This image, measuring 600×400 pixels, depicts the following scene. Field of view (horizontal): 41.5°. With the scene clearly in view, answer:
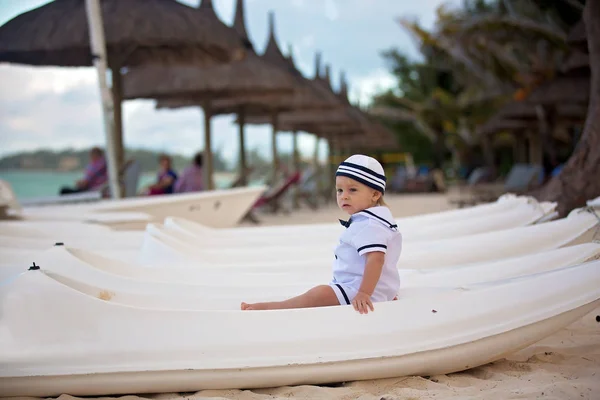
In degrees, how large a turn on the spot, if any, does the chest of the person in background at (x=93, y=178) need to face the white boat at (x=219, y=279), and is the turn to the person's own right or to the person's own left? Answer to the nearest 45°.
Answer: approximately 90° to the person's own left

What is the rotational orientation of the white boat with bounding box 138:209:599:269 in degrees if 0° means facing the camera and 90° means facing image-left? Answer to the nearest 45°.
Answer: approximately 270°

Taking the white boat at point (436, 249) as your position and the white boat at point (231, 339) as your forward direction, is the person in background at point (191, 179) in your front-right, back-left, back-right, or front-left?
back-right

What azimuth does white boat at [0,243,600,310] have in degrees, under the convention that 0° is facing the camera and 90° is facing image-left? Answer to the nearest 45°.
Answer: approximately 270°

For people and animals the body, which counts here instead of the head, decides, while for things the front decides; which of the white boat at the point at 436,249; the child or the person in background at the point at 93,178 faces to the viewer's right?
the white boat

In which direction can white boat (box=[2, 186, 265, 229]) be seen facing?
to the viewer's right
